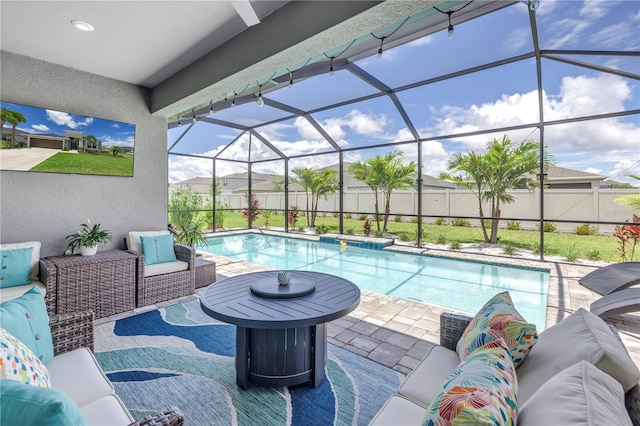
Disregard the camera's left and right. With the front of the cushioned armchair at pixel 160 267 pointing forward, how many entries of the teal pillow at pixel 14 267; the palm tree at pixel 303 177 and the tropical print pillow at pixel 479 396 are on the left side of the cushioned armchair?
1

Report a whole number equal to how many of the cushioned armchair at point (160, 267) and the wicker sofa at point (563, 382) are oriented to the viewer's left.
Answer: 1

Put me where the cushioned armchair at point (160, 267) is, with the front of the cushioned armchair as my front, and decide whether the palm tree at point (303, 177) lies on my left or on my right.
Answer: on my left

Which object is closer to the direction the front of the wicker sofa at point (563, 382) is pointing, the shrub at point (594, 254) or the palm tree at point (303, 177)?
the palm tree

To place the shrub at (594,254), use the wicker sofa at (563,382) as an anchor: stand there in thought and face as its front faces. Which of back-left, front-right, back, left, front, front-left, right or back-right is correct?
right

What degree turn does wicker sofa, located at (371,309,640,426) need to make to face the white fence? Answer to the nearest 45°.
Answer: approximately 90° to its right

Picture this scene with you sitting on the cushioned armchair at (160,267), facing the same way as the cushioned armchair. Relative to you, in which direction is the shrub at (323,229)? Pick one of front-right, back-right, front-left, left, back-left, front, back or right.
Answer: left

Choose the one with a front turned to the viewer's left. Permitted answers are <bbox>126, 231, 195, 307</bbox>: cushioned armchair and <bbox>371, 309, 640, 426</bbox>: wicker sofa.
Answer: the wicker sofa

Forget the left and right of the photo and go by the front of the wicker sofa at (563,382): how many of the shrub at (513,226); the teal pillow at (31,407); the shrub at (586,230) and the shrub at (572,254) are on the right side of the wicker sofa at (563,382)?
3

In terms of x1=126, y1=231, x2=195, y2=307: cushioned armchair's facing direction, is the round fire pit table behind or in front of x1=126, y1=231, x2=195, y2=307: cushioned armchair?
in front

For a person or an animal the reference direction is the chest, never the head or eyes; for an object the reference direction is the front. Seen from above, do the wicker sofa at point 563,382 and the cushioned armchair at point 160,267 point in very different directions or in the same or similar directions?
very different directions

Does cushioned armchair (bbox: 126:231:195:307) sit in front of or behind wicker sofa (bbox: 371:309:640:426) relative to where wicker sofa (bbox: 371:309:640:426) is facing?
in front

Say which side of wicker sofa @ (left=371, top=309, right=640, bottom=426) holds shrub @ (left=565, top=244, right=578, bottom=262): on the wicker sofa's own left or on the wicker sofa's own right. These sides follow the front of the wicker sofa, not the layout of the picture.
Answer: on the wicker sofa's own right

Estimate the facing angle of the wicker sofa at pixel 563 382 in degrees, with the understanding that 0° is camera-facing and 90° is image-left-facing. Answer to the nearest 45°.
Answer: approximately 90°

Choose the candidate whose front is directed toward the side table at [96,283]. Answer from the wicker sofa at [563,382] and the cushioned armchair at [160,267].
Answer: the wicker sofa
